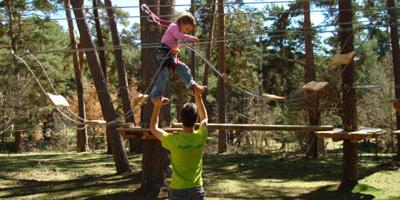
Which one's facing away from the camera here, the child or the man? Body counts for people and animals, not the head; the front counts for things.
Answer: the man

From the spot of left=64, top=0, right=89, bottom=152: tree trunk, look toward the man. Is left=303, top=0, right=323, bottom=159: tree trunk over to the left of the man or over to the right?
left

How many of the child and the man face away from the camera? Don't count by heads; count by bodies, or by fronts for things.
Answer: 1

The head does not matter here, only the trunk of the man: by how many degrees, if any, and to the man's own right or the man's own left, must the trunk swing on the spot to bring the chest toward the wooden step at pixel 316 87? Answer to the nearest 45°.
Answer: approximately 45° to the man's own right

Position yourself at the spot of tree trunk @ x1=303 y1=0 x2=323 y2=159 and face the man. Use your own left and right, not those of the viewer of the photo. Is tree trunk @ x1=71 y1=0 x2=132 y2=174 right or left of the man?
right

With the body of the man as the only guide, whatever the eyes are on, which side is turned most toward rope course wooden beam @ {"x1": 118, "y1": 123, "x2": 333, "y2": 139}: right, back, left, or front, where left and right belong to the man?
front

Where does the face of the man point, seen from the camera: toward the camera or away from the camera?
away from the camera

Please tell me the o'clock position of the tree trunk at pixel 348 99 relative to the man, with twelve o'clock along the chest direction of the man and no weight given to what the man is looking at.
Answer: The tree trunk is roughly at 1 o'clock from the man.

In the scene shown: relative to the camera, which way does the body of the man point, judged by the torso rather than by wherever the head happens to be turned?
away from the camera

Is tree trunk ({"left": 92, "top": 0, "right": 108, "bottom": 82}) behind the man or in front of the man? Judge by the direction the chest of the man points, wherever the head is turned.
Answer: in front
